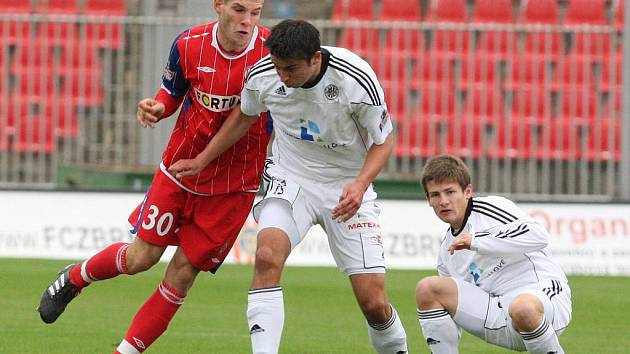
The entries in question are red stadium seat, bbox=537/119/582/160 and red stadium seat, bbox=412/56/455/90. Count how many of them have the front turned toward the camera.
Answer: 2

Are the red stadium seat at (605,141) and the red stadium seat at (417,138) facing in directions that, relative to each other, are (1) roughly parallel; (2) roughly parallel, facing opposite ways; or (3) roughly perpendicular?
roughly parallel

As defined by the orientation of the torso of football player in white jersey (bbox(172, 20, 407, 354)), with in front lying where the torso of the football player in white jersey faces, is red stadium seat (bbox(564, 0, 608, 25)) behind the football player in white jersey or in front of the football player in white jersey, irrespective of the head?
behind

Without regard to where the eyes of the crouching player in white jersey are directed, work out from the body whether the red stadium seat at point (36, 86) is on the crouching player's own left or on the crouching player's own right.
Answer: on the crouching player's own right

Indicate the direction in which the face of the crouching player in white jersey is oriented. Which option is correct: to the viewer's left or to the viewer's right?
to the viewer's left

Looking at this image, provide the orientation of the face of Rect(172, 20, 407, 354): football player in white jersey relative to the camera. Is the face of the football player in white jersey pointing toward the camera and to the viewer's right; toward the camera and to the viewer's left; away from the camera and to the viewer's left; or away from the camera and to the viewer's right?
toward the camera and to the viewer's left

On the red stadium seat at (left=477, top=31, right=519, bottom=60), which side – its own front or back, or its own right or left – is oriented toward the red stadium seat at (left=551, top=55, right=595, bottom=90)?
left

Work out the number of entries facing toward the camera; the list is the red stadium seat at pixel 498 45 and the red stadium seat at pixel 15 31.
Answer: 2

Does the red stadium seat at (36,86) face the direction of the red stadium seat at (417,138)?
no

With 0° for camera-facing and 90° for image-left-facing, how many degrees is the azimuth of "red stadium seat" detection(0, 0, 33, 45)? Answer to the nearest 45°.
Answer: approximately 0°

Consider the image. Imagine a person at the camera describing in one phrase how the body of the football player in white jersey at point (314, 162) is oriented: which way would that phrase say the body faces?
toward the camera

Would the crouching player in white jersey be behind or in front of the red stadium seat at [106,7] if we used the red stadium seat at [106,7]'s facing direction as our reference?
in front

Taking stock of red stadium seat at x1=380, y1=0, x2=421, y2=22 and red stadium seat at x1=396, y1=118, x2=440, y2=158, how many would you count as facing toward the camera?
2

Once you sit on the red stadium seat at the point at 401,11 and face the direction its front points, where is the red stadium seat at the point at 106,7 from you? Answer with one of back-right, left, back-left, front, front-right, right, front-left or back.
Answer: right

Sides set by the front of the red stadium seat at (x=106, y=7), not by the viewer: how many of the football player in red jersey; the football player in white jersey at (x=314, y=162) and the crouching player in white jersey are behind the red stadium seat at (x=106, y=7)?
0

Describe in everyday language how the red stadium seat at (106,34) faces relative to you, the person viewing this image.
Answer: facing the viewer

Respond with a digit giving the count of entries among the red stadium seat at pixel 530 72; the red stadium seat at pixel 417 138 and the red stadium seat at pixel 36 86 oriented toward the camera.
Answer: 3
